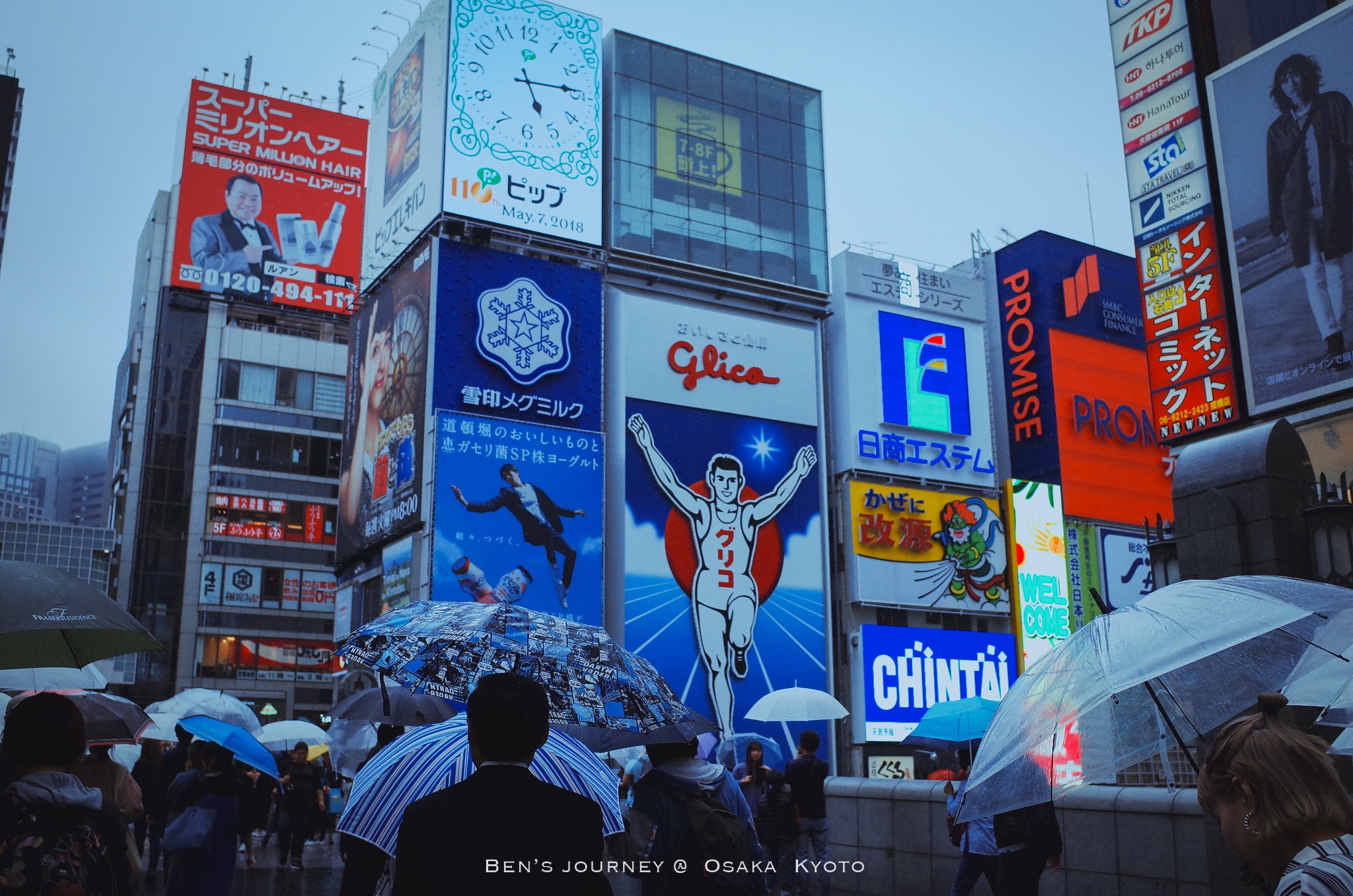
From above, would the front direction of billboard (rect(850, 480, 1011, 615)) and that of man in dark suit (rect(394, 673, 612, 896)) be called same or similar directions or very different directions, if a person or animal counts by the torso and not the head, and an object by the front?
very different directions

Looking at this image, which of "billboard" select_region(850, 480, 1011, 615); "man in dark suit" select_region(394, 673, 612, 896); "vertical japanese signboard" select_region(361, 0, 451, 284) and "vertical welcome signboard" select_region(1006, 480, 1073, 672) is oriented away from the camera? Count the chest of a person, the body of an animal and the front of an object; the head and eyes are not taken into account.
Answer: the man in dark suit

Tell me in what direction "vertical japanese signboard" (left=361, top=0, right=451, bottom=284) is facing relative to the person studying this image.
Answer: facing the viewer and to the left of the viewer

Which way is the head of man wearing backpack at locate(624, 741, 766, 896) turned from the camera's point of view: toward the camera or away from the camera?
away from the camera

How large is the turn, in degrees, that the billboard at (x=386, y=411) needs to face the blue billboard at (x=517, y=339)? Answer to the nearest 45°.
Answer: approximately 90° to its left

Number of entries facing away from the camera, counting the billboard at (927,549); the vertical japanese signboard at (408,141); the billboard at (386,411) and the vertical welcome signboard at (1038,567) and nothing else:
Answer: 0

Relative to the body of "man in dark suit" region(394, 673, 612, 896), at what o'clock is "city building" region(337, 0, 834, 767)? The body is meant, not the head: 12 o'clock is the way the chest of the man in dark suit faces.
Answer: The city building is roughly at 12 o'clock from the man in dark suit.

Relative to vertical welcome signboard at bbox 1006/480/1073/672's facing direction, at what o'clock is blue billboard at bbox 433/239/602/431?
The blue billboard is roughly at 3 o'clock from the vertical welcome signboard.

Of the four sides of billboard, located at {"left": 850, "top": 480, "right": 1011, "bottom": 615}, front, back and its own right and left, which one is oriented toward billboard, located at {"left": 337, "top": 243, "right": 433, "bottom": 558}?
right

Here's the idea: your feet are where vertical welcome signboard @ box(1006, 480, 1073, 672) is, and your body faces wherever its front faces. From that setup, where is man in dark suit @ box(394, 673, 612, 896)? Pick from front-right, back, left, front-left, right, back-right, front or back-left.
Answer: front-right

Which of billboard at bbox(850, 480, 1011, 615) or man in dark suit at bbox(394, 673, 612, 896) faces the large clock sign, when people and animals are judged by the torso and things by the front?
the man in dark suit

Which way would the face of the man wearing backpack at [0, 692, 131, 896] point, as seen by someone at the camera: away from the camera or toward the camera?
away from the camera

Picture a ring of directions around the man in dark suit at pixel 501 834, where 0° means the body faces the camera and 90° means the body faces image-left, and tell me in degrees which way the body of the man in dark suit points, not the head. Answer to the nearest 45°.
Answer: approximately 180°

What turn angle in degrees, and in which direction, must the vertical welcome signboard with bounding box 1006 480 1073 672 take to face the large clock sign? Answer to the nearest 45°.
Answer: approximately 90° to its right

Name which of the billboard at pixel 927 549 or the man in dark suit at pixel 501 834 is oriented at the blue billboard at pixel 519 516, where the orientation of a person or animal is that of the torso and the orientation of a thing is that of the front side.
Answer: the man in dark suit

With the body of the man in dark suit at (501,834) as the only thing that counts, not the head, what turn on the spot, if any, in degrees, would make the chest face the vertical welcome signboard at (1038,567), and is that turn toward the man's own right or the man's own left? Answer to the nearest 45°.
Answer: approximately 45° to the man's own right
